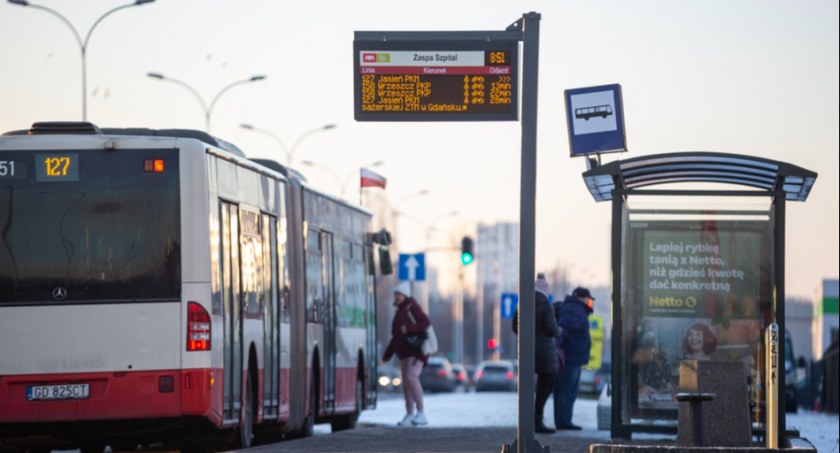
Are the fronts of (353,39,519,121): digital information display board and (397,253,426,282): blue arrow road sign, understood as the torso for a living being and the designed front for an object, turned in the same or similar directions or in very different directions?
same or similar directions

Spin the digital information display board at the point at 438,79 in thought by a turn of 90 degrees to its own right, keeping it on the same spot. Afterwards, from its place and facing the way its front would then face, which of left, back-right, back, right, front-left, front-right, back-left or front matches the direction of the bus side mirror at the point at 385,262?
right

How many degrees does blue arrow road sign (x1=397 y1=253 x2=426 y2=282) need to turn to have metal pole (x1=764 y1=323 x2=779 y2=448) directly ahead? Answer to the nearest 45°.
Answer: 0° — it already faces it

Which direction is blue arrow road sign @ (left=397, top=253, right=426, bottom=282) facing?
toward the camera

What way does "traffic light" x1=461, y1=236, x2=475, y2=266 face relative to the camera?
toward the camera

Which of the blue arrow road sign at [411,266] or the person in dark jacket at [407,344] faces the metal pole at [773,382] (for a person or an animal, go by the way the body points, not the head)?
the blue arrow road sign

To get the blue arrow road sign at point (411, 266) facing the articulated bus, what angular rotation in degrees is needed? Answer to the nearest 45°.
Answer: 0° — it already faces it

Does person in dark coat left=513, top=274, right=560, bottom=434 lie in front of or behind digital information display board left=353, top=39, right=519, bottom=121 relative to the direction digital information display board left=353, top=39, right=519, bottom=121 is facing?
behind

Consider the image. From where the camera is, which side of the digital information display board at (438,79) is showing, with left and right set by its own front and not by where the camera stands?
front

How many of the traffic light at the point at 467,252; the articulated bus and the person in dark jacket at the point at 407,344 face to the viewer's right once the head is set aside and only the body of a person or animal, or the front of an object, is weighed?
0

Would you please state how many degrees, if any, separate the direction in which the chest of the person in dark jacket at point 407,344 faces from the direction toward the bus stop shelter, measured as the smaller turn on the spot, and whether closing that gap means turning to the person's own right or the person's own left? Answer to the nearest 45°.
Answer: approximately 90° to the person's own left

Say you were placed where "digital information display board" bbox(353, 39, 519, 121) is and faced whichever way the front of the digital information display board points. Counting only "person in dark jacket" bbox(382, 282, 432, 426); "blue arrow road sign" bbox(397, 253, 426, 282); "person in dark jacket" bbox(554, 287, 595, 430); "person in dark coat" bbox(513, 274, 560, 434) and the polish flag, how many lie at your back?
5

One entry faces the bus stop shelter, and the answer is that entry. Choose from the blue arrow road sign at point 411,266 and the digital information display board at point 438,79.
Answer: the blue arrow road sign

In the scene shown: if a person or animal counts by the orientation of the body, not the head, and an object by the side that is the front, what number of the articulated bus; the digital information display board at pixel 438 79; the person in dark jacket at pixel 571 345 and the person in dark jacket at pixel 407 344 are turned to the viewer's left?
1
